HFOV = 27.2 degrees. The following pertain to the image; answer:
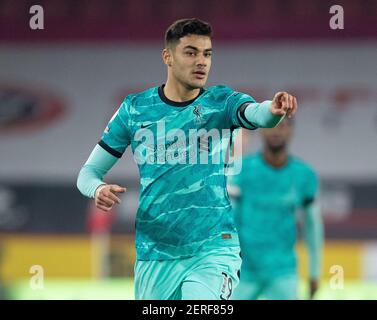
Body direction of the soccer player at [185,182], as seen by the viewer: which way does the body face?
toward the camera

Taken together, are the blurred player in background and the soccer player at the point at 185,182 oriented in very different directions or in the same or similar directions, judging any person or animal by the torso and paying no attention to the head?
same or similar directions

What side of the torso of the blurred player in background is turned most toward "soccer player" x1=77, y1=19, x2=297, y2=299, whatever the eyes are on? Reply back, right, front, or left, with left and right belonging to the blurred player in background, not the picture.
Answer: front

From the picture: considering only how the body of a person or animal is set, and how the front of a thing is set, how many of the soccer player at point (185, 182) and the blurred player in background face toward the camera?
2

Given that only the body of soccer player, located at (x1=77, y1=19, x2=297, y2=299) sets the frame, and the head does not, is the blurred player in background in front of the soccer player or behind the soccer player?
behind

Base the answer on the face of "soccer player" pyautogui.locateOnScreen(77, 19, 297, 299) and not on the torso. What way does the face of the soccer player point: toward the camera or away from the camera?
toward the camera
